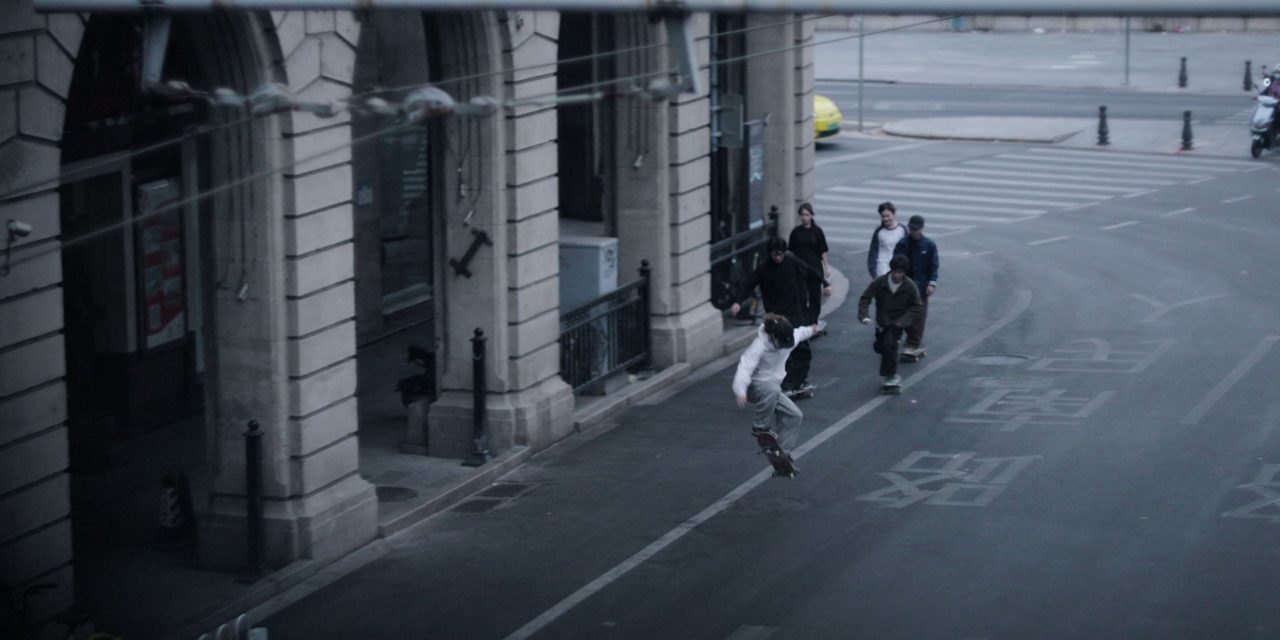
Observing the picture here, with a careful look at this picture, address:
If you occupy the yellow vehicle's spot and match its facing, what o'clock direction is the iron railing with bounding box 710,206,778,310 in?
The iron railing is roughly at 3 o'clock from the yellow vehicle.

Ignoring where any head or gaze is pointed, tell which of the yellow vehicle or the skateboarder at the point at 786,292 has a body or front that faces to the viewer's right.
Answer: the yellow vehicle

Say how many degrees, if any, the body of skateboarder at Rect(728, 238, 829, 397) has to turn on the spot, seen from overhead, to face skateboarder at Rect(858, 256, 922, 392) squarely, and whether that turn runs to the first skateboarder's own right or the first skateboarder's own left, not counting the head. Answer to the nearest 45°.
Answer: approximately 135° to the first skateboarder's own left

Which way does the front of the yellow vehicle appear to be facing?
to the viewer's right

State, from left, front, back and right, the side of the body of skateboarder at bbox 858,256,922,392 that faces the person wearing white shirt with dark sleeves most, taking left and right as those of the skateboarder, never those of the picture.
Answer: back

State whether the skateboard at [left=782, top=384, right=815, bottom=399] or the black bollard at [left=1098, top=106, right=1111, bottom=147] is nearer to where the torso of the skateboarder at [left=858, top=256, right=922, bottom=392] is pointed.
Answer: the skateboard

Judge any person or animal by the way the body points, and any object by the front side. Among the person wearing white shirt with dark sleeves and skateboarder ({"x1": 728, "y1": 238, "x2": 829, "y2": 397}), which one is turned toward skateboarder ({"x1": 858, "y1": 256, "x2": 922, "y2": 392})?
the person wearing white shirt with dark sleeves

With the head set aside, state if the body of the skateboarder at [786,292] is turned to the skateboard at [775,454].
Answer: yes

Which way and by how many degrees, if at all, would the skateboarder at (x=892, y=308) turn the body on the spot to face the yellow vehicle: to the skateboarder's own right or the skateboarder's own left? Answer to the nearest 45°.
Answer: approximately 180°
